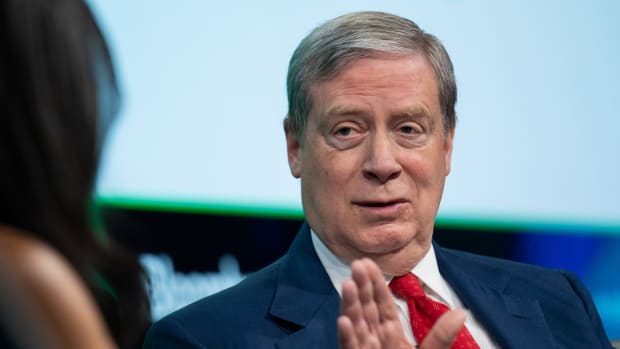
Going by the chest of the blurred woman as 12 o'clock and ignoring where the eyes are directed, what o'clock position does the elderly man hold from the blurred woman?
The elderly man is roughly at 12 o'clock from the blurred woman.

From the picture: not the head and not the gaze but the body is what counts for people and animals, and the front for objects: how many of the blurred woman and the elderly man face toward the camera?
1

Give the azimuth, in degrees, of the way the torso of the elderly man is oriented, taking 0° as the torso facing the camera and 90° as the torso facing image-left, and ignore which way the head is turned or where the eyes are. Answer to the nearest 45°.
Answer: approximately 0°

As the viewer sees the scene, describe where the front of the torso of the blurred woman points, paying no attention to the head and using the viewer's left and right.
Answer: facing away from the viewer and to the right of the viewer

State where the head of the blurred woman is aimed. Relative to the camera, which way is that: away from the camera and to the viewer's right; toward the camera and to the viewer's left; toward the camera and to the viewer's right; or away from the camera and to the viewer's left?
away from the camera and to the viewer's right

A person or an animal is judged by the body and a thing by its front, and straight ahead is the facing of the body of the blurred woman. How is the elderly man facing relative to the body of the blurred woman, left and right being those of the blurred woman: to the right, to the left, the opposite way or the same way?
the opposite way
